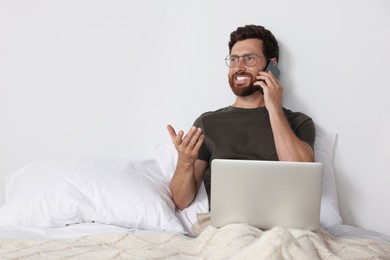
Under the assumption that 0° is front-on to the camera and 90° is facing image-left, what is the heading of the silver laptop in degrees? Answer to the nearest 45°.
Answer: approximately 180°

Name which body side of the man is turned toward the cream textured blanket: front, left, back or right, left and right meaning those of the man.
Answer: front

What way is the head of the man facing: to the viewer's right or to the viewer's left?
to the viewer's left

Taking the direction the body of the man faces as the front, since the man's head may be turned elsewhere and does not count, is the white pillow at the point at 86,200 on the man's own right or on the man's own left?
on the man's own right

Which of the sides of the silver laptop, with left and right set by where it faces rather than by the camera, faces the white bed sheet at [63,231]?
left
